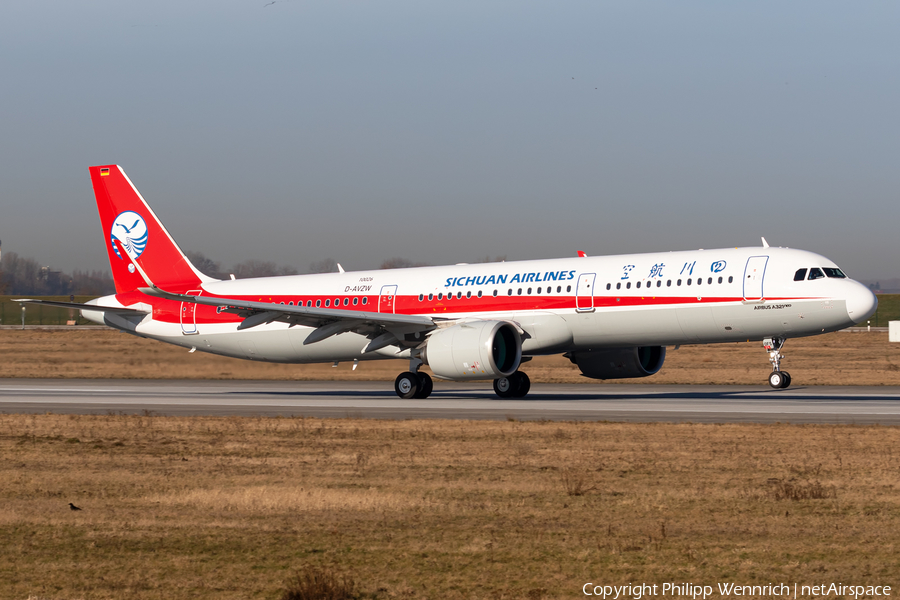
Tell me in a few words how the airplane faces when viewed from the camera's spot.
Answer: facing the viewer and to the right of the viewer
